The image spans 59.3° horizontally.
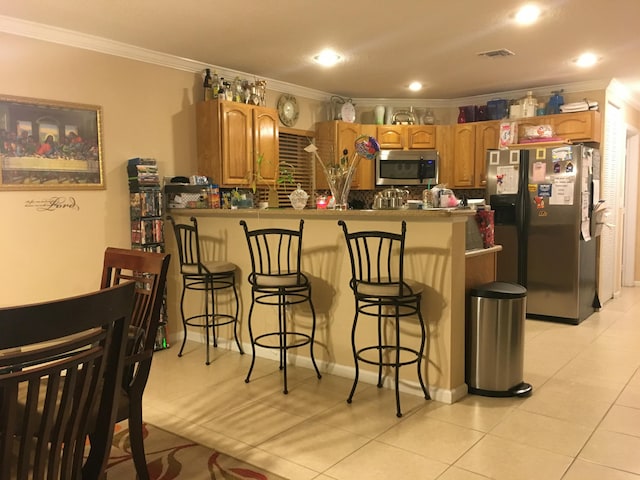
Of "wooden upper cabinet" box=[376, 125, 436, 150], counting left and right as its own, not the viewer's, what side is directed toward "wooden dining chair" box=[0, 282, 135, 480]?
front

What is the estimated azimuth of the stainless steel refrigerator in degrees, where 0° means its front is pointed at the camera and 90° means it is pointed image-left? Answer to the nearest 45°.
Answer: approximately 0°

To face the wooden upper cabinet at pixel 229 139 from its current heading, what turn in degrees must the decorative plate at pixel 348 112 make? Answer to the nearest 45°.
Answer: approximately 45° to its right

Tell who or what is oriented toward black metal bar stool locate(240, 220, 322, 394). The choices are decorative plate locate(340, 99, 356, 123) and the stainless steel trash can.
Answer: the decorative plate

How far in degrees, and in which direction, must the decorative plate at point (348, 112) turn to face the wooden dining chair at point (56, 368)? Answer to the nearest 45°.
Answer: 0° — it already faces it

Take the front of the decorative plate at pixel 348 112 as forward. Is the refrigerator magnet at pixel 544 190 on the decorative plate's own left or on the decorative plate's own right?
on the decorative plate's own left

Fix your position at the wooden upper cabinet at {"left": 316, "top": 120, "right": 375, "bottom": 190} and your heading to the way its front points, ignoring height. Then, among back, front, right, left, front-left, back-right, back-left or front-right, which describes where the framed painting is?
right

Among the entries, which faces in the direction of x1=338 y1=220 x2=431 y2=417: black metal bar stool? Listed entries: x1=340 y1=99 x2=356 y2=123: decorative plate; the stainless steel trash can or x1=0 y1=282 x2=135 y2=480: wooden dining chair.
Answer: the decorative plate

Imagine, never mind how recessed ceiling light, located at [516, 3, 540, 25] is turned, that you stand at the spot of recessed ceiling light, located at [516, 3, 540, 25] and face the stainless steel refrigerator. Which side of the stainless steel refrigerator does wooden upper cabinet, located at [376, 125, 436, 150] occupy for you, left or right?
left

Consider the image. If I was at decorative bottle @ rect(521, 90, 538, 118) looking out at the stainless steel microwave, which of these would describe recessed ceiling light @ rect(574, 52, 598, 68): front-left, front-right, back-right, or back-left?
back-left

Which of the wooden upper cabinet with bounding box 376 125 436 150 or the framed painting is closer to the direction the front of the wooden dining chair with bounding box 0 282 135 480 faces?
the framed painting
